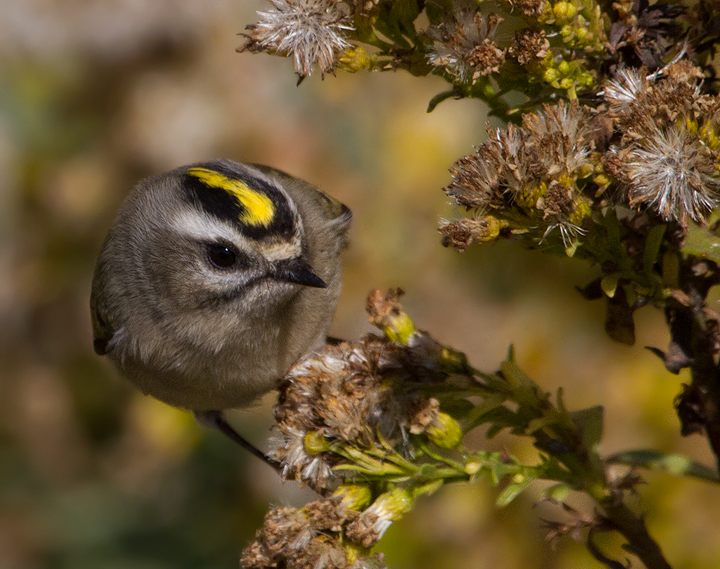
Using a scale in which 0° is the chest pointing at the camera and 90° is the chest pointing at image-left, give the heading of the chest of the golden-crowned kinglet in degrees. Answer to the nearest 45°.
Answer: approximately 315°
